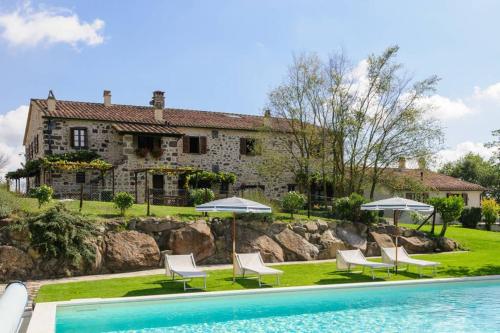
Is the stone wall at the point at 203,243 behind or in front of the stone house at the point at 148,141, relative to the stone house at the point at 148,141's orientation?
in front

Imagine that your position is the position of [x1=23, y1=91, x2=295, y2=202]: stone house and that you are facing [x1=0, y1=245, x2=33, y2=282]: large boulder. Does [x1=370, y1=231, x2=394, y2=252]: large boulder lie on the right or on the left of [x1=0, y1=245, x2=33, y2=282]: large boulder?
left

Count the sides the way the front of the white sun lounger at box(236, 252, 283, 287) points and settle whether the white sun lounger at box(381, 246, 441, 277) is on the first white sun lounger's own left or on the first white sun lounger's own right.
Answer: on the first white sun lounger's own left

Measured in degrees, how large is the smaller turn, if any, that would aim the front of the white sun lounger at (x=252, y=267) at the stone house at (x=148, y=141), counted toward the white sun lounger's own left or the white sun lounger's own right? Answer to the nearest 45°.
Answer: approximately 135° to the white sun lounger's own left

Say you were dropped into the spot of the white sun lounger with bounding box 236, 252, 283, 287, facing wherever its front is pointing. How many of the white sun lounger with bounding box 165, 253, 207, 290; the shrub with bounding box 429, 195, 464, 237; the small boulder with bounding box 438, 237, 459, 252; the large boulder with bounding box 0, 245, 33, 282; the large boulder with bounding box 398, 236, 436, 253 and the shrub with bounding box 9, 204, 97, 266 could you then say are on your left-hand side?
3

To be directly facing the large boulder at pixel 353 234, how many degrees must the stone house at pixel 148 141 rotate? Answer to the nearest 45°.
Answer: approximately 45° to its left

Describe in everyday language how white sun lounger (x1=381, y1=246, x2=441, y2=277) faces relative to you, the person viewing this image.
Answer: facing the viewer and to the right of the viewer

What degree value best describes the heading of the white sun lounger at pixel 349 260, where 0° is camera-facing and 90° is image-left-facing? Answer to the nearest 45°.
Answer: approximately 315°

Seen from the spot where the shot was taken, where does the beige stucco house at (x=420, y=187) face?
facing the viewer

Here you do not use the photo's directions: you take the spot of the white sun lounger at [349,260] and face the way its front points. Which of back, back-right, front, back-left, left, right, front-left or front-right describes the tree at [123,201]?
back-right

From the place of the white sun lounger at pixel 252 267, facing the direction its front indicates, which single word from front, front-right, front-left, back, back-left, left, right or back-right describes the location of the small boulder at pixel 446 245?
left

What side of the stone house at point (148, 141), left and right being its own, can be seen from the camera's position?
front
